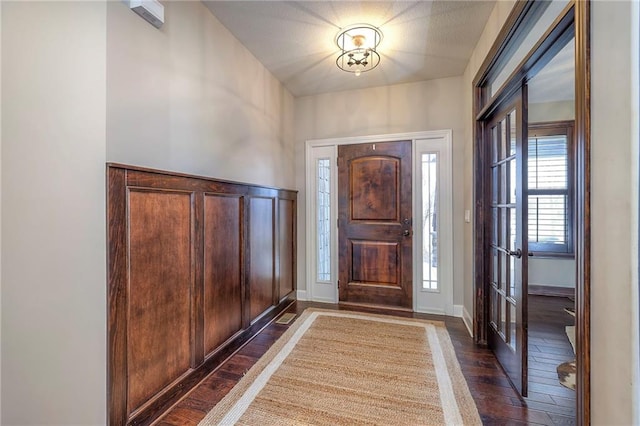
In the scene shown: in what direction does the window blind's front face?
toward the camera

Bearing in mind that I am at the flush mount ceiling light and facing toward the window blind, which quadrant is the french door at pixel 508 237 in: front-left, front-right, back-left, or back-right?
front-right

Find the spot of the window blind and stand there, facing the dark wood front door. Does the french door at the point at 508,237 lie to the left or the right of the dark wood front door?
left

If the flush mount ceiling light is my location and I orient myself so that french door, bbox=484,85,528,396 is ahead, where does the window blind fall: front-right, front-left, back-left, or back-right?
front-left

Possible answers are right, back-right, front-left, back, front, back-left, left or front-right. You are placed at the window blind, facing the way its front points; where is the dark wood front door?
front-right

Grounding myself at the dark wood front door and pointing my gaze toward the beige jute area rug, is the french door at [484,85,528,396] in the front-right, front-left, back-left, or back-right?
front-left

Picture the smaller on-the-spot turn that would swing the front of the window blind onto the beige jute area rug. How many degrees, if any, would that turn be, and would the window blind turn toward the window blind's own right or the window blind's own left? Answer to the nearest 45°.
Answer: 0° — it already faces it

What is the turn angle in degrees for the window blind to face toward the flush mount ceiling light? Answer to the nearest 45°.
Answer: approximately 45° to its right

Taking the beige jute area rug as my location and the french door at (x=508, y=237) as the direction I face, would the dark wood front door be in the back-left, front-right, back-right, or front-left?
front-left

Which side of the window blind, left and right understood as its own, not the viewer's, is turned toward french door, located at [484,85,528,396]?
front

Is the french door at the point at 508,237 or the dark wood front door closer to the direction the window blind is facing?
the french door

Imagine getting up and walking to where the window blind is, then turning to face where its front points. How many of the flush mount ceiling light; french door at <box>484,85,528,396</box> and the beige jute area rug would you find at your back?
0
